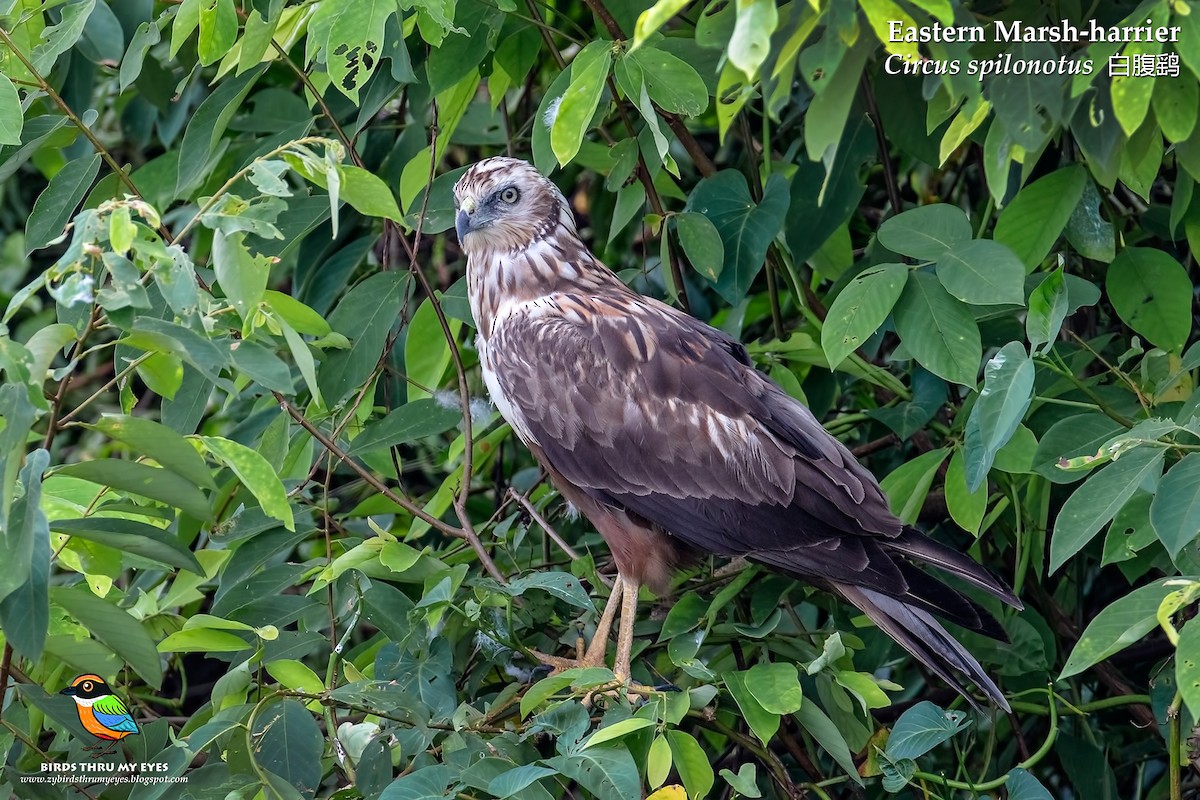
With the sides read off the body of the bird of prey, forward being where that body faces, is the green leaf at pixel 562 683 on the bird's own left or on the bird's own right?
on the bird's own left

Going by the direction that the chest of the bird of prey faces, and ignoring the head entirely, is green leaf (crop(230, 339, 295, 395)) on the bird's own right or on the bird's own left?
on the bird's own left

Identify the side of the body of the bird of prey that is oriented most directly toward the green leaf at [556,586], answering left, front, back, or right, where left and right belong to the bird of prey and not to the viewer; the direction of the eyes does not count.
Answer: front

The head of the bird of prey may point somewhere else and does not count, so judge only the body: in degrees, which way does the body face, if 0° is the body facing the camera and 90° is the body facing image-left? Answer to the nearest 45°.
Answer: approximately 90°

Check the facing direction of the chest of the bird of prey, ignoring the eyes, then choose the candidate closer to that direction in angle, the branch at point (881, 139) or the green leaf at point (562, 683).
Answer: the green leaf

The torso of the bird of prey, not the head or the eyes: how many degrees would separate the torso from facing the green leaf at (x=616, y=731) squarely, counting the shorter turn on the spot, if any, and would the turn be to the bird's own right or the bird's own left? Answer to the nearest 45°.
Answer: approximately 90° to the bird's own left
